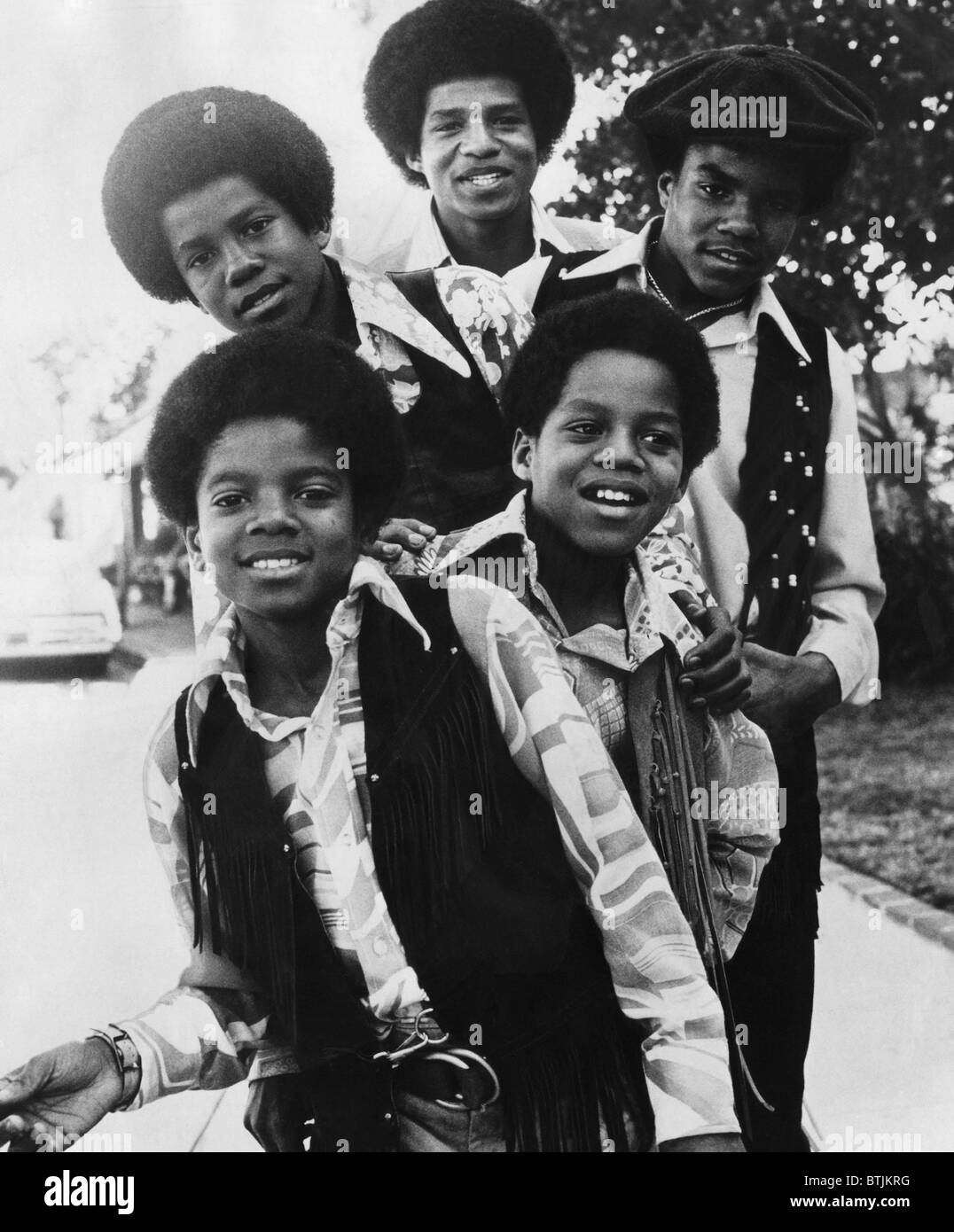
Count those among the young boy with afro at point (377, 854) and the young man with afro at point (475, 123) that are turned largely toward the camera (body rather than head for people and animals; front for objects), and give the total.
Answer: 2

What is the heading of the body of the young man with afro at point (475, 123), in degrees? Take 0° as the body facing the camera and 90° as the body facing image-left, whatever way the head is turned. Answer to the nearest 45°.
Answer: approximately 0°
